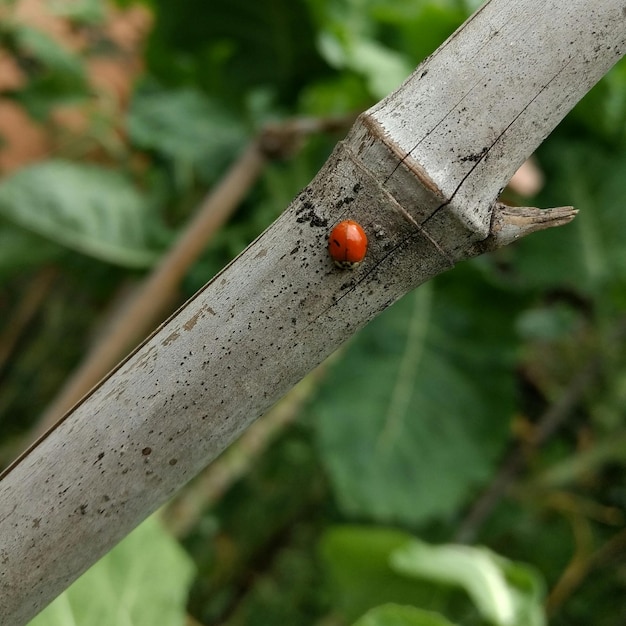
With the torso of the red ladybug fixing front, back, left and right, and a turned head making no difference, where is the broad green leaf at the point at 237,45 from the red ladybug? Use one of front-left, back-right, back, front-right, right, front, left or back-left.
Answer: back

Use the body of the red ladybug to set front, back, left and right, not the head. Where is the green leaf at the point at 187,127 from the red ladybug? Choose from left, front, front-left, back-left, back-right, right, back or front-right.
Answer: back

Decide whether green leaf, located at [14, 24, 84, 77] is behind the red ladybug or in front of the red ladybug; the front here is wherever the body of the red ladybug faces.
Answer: behind

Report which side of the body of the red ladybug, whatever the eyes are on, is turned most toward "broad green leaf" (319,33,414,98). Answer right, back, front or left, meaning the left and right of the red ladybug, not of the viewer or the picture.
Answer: back

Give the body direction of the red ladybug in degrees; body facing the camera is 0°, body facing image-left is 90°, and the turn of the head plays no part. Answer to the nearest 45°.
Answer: approximately 0°

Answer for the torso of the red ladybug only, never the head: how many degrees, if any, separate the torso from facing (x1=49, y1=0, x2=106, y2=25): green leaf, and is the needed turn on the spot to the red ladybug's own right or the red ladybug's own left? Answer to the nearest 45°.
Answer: approximately 180°
